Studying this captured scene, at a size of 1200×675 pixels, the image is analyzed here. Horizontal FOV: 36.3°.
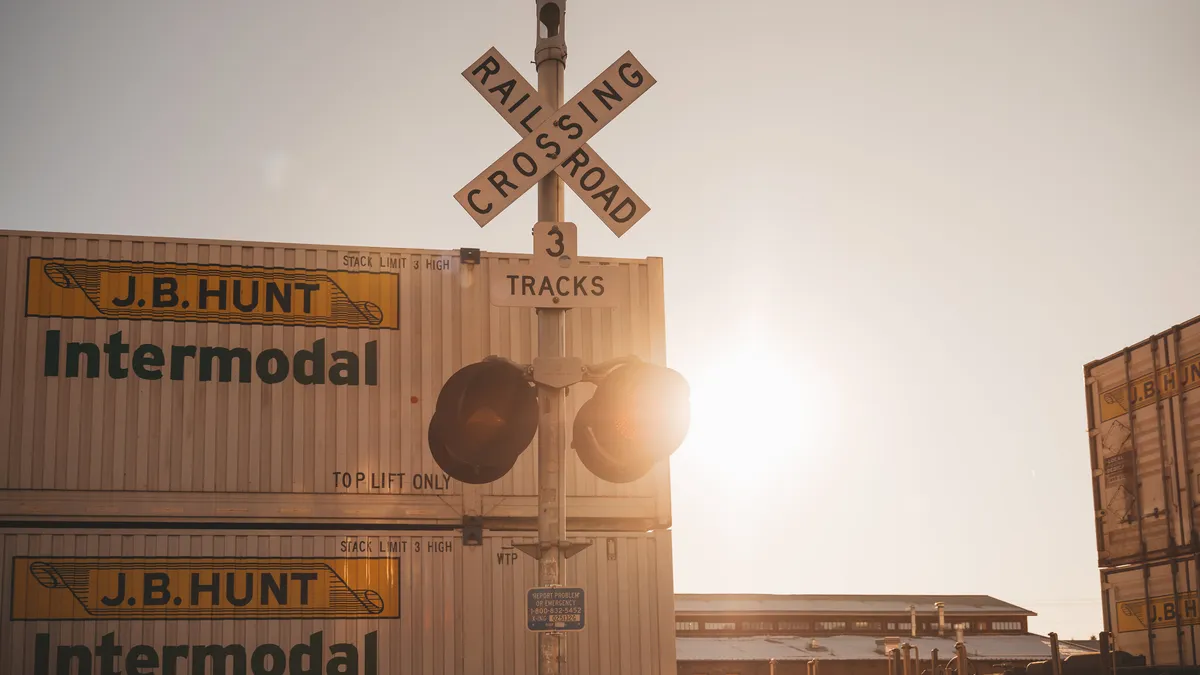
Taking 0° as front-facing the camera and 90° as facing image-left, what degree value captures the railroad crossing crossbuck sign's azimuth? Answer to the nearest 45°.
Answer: approximately 0°

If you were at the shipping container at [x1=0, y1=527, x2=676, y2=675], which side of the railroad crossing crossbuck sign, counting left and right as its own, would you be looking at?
back

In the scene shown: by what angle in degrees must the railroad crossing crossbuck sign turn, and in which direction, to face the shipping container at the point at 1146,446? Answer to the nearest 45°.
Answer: approximately 135° to its left

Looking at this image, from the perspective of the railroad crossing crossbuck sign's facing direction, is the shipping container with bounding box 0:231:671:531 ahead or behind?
behind
